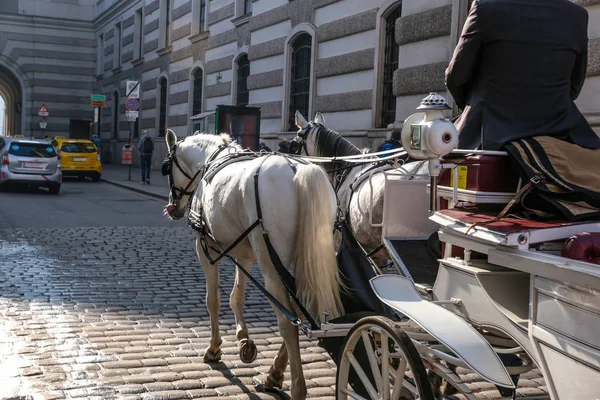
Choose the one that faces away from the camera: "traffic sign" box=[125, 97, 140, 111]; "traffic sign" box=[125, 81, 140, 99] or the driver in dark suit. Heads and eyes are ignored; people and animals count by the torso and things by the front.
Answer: the driver in dark suit

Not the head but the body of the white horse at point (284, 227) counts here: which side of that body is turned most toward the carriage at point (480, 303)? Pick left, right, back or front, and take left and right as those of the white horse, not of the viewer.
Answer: back

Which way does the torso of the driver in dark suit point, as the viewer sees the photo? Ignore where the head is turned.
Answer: away from the camera

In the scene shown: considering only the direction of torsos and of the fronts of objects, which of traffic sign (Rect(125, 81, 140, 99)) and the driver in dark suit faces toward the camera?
the traffic sign

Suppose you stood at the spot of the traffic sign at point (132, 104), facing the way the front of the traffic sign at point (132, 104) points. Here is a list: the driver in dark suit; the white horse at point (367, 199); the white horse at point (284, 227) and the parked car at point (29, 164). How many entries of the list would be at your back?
0

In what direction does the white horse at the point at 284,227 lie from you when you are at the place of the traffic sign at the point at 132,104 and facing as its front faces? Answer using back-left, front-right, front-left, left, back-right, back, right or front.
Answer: front

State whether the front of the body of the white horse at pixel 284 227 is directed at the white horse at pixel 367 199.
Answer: no

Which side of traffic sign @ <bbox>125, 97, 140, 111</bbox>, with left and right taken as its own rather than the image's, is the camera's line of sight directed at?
front

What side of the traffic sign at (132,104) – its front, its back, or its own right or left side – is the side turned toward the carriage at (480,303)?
front

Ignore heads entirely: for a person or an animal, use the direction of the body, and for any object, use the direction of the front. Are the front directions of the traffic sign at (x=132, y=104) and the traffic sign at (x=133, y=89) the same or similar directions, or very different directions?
same or similar directions

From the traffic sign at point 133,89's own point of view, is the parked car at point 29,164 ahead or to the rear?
ahead

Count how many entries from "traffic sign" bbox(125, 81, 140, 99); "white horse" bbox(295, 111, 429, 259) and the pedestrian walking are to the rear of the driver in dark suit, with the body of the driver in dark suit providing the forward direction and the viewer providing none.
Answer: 0

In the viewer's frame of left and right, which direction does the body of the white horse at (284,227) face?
facing away from the viewer and to the left of the viewer

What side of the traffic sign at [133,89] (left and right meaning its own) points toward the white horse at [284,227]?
front
